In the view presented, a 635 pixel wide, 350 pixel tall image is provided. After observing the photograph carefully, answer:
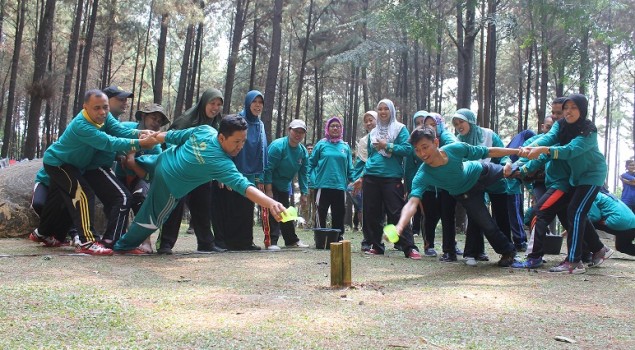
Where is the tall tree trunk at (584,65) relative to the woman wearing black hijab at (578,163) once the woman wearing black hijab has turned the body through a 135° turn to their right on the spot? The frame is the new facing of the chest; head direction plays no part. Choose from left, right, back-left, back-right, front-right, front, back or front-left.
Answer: front-left

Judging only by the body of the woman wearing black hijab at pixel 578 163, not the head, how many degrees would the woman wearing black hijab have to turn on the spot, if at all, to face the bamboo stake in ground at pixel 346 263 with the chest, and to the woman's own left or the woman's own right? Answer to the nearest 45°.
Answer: approximately 45° to the woman's own left

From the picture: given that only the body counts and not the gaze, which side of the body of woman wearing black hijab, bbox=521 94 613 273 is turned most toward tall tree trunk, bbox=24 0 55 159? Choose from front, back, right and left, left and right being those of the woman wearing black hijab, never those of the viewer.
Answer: front

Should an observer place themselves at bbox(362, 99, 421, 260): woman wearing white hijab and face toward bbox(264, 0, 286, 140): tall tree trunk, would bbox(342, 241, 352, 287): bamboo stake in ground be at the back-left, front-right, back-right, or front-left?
back-left

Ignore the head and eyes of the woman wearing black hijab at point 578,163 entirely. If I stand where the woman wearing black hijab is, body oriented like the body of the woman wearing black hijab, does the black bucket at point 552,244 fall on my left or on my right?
on my right

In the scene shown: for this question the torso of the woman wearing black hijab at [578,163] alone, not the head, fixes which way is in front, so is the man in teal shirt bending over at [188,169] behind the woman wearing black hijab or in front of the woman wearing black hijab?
in front

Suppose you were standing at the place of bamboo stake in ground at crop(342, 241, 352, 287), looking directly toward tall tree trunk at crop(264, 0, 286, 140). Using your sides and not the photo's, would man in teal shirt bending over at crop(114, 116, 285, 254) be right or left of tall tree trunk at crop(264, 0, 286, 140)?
left

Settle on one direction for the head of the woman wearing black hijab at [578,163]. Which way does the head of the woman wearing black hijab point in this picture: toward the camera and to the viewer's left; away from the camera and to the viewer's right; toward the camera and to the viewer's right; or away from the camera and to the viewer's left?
toward the camera and to the viewer's left

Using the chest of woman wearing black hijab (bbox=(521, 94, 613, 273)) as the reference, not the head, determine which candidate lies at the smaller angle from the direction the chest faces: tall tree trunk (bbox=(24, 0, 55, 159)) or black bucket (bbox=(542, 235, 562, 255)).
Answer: the tall tree trunk

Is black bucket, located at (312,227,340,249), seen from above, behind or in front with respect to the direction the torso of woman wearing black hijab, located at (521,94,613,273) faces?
in front

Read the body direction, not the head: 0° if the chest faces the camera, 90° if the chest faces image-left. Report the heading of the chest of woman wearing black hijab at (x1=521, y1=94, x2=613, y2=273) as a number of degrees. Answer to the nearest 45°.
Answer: approximately 90°

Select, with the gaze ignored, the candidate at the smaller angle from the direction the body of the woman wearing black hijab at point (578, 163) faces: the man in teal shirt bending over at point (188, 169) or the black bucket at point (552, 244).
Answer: the man in teal shirt bending over

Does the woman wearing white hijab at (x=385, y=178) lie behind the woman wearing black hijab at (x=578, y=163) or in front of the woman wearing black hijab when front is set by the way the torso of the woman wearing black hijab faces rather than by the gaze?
in front
